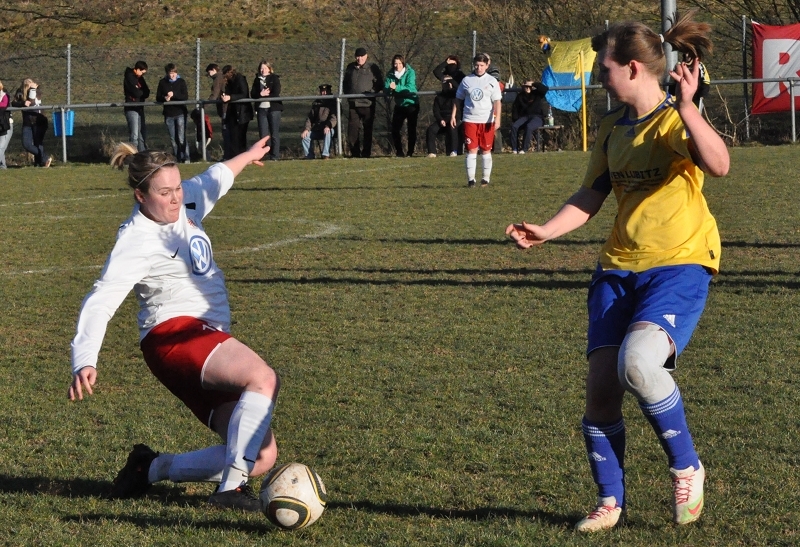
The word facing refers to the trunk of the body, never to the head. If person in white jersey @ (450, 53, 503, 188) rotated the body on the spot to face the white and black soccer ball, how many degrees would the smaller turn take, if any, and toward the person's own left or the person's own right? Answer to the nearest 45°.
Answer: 0° — they already face it

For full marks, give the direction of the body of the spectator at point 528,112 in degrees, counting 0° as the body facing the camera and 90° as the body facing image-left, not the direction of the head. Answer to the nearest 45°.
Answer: approximately 45°

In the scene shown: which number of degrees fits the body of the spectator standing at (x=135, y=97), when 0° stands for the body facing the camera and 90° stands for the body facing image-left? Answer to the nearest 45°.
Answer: approximately 315°

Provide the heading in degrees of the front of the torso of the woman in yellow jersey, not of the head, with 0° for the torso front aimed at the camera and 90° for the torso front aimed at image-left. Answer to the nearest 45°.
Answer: approximately 45°

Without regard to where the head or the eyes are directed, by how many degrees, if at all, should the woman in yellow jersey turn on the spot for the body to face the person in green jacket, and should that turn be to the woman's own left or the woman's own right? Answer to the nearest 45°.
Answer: approximately 135° to the woman's own right

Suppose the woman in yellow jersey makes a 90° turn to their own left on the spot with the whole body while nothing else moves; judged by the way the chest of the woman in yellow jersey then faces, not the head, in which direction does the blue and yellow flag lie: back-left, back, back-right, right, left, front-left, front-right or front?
back-left

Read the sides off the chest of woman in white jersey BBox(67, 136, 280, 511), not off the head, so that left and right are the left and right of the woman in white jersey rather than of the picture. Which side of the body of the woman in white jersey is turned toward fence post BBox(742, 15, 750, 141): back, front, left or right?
left

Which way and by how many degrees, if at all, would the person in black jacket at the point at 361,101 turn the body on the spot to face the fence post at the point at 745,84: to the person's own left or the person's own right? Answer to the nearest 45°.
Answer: approximately 90° to the person's own left

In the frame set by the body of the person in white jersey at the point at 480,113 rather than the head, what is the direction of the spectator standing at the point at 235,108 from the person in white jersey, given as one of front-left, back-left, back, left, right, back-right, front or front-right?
back-right

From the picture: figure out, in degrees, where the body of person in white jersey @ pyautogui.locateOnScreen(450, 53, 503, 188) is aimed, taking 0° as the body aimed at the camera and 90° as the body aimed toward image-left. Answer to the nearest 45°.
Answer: approximately 0°

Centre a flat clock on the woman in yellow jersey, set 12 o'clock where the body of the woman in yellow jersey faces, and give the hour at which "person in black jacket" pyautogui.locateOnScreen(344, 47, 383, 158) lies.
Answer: The person in black jacket is roughly at 4 o'clock from the woman in yellow jersey.

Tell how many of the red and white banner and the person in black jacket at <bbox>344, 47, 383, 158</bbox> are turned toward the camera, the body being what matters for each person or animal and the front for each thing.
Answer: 2
